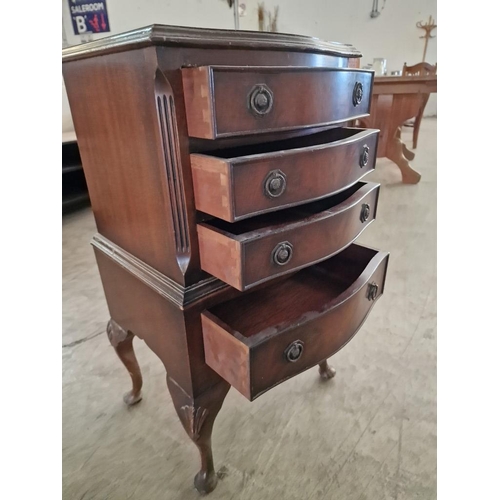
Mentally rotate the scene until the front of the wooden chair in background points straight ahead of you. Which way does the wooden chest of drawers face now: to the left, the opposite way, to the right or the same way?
to the left

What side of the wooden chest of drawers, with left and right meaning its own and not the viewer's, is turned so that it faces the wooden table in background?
left

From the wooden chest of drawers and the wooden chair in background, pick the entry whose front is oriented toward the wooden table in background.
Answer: the wooden chair in background

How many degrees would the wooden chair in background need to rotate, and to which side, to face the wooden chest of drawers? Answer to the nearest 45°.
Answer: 0° — it already faces it

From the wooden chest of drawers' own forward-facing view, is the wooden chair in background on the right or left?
on its left

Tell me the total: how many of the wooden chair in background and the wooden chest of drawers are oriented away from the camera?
0

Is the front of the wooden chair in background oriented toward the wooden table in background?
yes

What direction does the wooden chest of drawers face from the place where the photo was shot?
facing the viewer and to the right of the viewer
